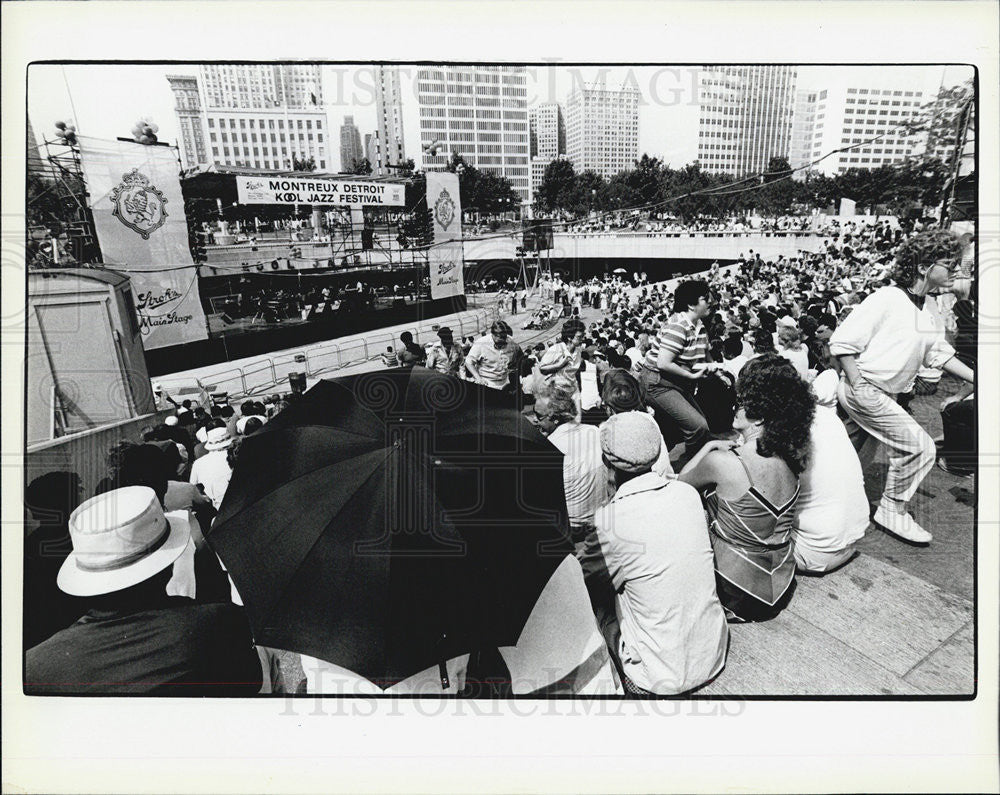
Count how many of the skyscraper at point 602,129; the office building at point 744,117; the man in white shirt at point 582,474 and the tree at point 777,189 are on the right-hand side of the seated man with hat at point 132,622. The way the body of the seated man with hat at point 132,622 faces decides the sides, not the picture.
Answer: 4

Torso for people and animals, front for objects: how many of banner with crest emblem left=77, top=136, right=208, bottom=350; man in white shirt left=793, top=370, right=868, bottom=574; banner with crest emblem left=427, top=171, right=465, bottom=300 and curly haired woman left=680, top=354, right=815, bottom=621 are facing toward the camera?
2

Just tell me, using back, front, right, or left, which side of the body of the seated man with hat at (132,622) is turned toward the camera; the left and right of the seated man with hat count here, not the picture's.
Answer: back

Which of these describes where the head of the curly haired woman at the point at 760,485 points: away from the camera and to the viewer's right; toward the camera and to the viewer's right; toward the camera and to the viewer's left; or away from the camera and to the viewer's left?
away from the camera and to the viewer's left

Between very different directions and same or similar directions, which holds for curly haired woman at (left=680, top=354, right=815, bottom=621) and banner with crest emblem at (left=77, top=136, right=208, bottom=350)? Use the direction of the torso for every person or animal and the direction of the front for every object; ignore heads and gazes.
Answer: very different directions

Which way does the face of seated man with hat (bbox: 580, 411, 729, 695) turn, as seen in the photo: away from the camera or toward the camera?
away from the camera

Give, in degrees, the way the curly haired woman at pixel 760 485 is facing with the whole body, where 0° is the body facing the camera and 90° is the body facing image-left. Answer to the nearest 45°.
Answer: approximately 135°

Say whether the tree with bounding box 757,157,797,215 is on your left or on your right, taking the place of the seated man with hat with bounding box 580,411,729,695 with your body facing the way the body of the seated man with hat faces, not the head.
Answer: on your right

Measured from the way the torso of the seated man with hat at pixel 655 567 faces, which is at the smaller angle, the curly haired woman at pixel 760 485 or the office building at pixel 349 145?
the office building

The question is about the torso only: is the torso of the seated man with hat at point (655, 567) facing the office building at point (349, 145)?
yes
